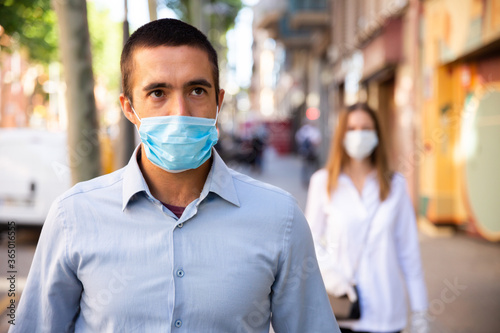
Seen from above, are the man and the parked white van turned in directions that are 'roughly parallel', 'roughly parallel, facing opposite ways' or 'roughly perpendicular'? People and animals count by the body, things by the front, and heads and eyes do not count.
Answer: roughly parallel, facing opposite ways

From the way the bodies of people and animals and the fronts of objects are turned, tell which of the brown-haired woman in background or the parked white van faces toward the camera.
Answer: the brown-haired woman in background

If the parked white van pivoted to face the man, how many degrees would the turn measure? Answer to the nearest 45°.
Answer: approximately 180°

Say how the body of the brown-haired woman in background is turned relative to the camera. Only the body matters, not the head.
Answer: toward the camera

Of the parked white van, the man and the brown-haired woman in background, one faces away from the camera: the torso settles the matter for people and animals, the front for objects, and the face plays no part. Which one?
the parked white van

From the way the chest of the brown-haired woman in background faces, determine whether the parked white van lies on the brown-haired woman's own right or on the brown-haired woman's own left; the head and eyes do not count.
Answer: on the brown-haired woman's own right

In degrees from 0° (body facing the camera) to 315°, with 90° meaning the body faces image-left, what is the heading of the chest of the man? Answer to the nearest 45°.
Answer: approximately 0°

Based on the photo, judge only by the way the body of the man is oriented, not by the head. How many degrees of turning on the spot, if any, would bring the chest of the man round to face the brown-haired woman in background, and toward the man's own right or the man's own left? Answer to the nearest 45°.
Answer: approximately 135° to the man's own left

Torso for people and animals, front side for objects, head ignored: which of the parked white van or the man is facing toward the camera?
the man

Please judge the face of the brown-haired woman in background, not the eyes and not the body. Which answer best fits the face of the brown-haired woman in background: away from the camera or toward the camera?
toward the camera

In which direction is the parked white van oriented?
away from the camera

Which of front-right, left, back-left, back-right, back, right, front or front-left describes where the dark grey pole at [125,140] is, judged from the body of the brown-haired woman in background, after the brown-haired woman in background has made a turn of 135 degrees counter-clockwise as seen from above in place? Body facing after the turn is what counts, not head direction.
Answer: left

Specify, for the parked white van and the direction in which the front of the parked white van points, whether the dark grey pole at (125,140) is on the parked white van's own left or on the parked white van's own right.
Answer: on the parked white van's own right

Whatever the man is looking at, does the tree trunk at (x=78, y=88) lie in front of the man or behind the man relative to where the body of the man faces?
behind

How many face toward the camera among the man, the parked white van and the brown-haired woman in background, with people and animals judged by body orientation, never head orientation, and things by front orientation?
2

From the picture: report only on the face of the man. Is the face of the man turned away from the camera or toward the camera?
toward the camera

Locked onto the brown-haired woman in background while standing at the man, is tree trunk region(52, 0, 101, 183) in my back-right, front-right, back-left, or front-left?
front-left

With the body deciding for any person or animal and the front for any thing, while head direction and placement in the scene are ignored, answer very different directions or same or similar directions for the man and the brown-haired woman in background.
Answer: same or similar directions

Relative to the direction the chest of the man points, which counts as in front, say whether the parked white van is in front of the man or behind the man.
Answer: behind
